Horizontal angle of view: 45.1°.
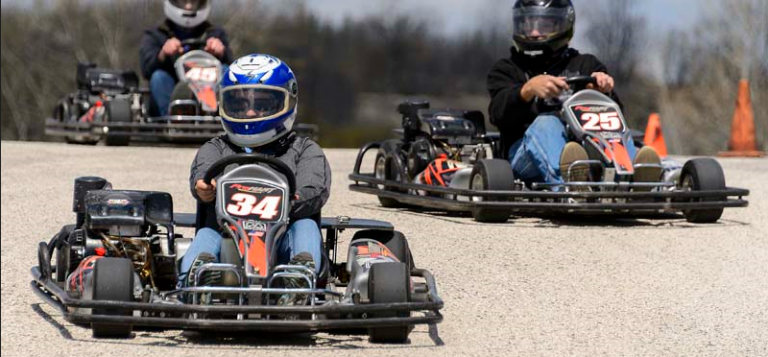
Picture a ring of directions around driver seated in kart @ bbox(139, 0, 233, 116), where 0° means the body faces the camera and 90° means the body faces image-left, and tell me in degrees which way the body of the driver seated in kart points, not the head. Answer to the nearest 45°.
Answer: approximately 0°

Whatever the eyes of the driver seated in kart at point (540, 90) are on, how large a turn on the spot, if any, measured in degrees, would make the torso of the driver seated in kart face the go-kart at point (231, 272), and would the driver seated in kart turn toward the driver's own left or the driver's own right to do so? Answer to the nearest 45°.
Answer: approximately 45° to the driver's own right

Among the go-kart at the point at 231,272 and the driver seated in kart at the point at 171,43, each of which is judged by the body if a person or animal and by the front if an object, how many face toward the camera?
2

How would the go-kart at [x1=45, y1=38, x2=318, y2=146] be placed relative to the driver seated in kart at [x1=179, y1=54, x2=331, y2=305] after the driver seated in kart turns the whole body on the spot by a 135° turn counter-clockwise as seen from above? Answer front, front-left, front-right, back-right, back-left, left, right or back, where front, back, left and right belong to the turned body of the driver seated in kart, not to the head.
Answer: front-left

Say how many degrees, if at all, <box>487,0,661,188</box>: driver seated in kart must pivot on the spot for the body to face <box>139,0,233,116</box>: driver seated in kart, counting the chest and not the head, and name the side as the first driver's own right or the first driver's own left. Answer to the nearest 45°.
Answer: approximately 180°

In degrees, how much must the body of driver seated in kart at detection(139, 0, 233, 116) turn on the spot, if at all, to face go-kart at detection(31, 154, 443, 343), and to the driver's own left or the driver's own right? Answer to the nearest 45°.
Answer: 0° — they already face it
